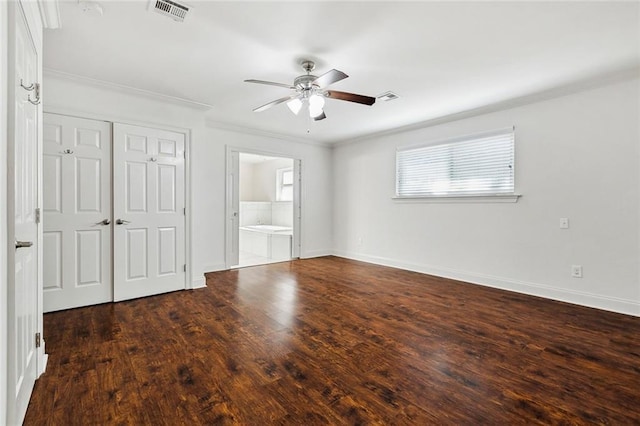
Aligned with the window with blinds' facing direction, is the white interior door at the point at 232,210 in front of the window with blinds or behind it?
in front

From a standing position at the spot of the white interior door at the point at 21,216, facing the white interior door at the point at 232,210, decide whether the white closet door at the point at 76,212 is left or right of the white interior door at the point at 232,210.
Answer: left

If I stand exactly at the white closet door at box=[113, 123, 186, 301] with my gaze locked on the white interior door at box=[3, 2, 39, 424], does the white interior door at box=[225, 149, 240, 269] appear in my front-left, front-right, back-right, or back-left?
back-left

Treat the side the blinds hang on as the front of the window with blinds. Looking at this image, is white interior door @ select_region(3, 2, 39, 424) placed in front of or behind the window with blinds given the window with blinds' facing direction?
in front

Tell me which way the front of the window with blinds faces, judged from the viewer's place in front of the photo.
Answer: facing the viewer and to the left of the viewer

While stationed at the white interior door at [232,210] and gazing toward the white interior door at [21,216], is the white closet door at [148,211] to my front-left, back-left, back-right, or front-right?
front-right

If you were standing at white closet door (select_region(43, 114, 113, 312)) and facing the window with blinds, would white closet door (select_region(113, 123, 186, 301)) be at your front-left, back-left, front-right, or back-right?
front-left

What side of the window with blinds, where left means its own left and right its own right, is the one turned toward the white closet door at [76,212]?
front

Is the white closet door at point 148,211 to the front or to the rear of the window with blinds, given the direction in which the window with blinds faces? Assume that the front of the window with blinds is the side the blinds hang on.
to the front
